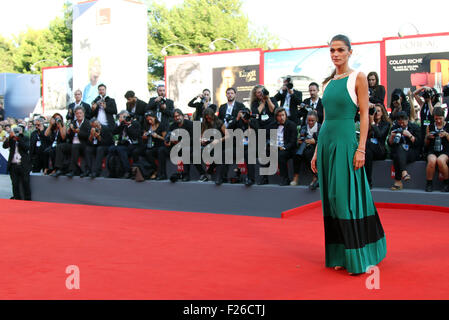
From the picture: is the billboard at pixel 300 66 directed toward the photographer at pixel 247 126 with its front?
yes

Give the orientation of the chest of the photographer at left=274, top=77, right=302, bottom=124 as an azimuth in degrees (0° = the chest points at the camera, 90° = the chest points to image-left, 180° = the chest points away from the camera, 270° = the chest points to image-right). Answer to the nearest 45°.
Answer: approximately 0°

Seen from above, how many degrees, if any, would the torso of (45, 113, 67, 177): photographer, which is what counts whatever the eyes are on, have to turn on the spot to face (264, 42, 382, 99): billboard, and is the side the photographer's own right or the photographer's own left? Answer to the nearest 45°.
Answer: approximately 135° to the photographer's own left

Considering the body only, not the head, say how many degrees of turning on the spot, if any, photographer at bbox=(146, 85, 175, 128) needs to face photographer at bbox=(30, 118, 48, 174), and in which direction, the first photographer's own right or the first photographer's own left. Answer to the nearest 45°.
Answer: approximately 135° to the first photographer's own right

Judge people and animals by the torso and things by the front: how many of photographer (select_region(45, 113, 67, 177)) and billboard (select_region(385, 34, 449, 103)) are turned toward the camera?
2
